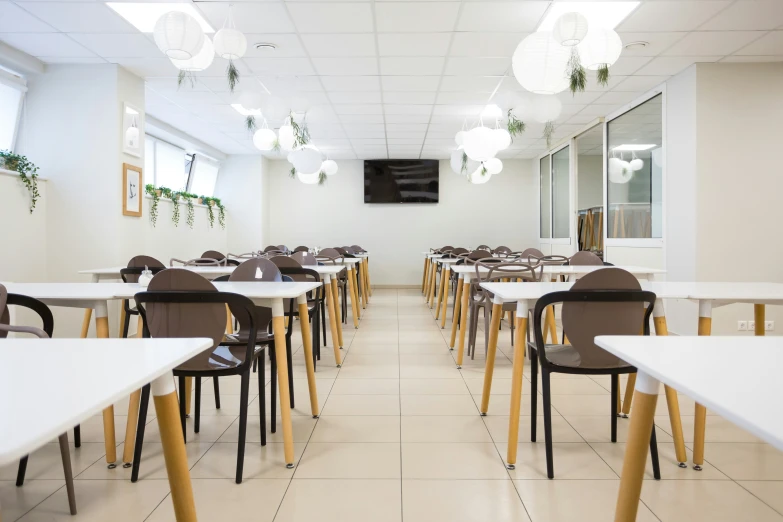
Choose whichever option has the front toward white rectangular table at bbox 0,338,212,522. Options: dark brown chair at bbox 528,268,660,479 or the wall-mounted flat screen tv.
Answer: the wall-mounted flat screen tv

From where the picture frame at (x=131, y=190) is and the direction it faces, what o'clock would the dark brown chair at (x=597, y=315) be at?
The dark brown chair is roughly at 1 o'clock from the picture frame.

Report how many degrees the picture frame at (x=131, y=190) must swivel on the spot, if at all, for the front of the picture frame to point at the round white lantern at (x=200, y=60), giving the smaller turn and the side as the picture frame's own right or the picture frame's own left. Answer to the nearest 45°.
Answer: approximately 45° to the picture frame's own right

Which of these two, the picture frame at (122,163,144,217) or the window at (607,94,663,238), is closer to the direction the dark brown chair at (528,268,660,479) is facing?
the window

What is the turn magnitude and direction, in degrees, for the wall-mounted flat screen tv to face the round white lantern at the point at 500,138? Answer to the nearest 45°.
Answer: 0° — it already faces it

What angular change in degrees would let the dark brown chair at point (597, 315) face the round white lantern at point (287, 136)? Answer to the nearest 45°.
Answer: approximately 45° to its left

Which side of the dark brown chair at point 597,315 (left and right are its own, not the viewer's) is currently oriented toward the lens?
back

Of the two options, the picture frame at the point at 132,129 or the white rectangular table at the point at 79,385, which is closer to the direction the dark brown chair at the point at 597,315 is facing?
the picture frame

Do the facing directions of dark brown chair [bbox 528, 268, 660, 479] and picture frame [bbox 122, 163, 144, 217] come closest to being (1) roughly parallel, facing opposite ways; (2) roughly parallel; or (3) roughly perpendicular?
roughly perpendicular

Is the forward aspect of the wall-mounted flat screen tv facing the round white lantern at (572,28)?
yes

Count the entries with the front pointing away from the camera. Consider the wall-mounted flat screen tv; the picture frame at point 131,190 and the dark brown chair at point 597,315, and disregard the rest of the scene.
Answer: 1

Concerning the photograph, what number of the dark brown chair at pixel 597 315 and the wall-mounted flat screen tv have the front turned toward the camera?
1

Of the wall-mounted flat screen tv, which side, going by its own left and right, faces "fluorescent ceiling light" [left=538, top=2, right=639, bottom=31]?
front

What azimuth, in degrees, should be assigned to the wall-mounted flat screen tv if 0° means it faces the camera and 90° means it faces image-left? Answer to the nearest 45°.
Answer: approximately 0°

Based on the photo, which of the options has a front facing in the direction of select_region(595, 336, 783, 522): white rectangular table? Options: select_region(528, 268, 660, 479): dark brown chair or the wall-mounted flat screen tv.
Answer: the wall-mounted flat screen tv

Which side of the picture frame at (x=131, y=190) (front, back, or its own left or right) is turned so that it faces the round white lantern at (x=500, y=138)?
front
